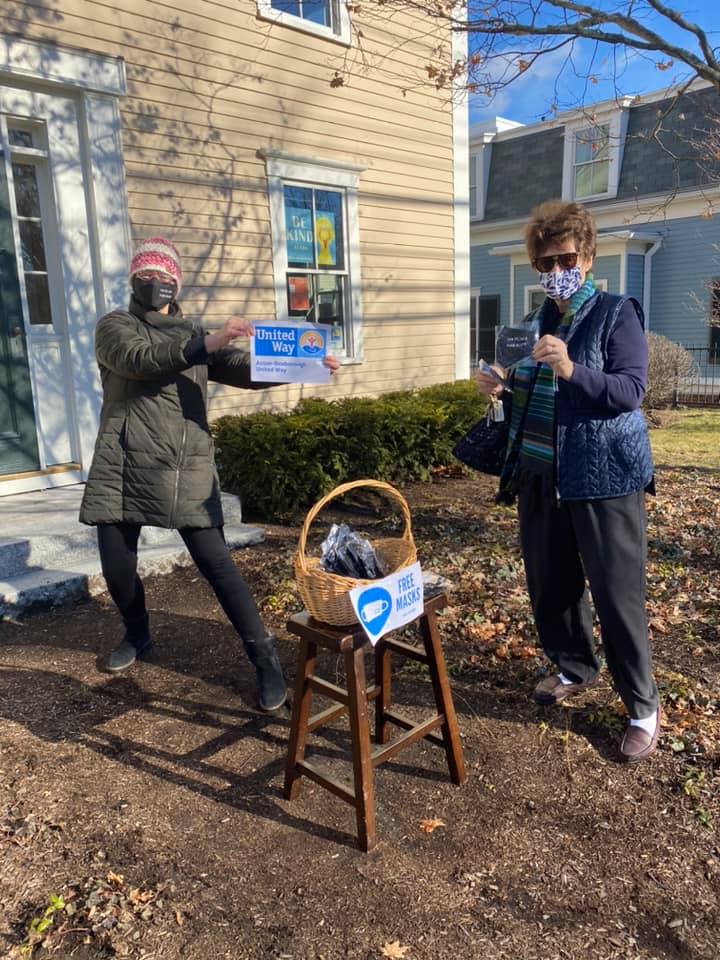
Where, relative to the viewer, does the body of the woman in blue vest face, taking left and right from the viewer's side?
facing the viewer and to the left of the viewer

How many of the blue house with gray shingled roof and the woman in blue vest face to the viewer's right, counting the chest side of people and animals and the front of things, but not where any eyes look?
0

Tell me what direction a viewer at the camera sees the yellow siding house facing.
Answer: facing the viewer and to the right of the viewer

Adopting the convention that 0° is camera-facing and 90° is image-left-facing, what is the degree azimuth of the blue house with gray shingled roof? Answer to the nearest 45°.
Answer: approximately 45°

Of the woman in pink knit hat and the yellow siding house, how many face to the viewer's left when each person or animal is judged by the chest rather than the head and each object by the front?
0

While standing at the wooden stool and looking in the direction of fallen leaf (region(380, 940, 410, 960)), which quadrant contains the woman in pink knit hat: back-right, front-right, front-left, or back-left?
back-right

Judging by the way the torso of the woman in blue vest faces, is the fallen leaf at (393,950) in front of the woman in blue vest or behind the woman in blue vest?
in front

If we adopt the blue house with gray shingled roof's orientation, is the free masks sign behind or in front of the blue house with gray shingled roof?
in front

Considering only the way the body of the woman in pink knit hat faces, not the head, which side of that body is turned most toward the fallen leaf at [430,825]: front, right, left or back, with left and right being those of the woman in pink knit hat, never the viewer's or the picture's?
front

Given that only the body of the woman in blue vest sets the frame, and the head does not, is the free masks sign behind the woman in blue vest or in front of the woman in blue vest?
in front

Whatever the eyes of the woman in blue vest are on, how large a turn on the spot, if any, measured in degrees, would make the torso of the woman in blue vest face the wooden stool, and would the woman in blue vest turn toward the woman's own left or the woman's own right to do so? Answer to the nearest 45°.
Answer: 0° — they already face it
